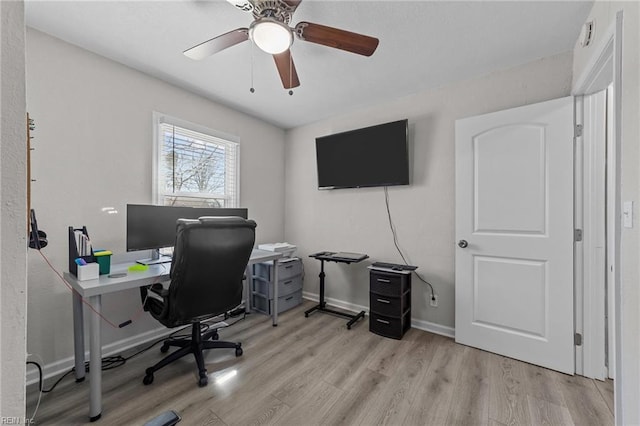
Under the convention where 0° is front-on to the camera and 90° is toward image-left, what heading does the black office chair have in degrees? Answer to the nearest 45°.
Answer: approximately 135°

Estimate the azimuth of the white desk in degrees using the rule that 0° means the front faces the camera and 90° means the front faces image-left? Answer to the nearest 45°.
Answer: approximately 315°

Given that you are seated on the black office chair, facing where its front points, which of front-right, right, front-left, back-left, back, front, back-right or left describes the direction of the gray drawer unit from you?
right

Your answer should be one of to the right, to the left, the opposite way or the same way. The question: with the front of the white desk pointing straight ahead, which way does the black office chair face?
the opposite way

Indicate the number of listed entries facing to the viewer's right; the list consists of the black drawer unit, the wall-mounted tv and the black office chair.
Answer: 0

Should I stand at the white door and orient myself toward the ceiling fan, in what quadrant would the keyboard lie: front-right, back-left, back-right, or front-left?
front-right

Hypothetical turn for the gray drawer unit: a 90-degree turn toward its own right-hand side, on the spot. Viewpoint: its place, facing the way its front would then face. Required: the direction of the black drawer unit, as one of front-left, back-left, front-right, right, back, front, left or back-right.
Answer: left

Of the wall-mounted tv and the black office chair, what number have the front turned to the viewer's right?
0

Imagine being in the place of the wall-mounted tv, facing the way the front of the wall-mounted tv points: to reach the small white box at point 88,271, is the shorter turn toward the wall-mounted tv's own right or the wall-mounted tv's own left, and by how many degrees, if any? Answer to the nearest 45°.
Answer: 0° — it already faces it

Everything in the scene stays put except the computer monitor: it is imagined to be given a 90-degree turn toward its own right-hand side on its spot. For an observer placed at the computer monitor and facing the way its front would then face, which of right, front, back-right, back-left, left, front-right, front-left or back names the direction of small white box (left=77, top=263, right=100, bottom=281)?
front

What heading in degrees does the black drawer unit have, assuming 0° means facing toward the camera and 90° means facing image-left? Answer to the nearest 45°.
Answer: approximately 45°

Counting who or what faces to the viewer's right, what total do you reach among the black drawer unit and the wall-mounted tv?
0

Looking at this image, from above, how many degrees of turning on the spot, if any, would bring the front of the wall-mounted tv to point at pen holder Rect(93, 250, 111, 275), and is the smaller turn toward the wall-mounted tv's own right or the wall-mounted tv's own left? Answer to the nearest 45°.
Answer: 0° — it already faces it

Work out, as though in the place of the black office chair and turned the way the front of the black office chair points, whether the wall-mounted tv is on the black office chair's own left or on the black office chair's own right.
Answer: on the black office chair's own right

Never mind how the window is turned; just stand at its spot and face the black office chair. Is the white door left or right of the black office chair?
left

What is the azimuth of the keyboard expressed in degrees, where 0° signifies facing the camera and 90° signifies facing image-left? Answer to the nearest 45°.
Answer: approximately 45°
